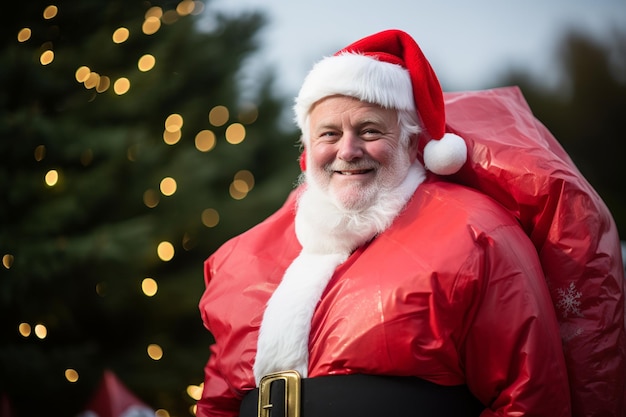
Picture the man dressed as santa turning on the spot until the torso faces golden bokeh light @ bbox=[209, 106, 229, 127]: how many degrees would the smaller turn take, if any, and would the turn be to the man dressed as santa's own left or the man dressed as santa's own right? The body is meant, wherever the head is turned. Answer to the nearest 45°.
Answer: approximately 135° to the man dressed as santa's own right

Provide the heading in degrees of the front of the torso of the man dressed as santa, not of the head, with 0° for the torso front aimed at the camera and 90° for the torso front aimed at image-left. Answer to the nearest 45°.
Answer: approximately 45°

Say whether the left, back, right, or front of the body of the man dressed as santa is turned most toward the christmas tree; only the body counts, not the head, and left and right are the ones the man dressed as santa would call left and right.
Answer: right

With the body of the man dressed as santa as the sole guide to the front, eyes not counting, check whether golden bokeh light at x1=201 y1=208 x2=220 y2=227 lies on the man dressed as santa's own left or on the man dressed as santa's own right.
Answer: on the man dressed as santa's own right

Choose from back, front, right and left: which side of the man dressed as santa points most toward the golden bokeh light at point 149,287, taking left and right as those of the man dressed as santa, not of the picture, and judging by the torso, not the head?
right

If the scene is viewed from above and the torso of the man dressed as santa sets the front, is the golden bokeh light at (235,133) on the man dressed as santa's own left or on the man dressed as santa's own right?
on the man dressed as santa's own right
